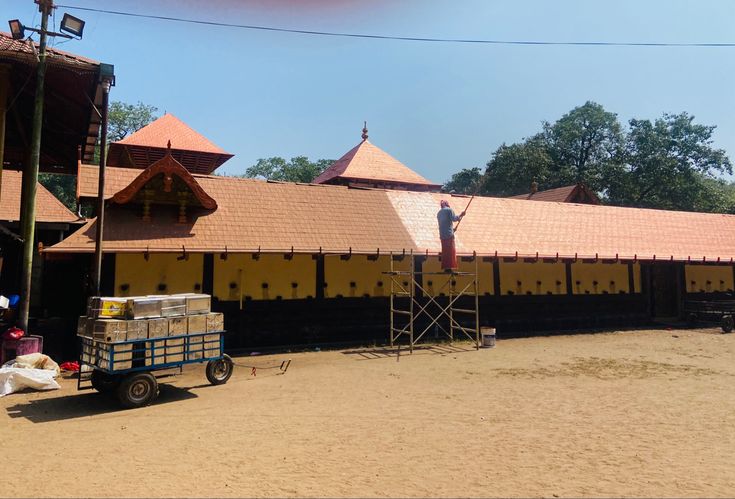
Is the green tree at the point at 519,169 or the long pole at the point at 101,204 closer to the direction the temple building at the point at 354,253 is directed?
the long pole

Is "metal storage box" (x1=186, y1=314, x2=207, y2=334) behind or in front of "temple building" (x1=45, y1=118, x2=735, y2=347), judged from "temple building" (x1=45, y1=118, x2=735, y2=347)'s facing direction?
in front

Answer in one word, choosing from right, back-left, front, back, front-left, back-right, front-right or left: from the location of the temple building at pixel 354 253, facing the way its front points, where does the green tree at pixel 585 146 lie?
back-left

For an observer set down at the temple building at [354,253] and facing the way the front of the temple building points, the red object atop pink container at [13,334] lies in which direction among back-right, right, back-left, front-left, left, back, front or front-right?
front-right

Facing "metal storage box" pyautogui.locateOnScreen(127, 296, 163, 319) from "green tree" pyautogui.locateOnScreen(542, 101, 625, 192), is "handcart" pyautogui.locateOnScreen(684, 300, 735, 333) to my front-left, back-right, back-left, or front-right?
front-left

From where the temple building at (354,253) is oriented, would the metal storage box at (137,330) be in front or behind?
in front

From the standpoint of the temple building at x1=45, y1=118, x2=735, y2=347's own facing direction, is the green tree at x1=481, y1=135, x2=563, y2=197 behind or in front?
behind

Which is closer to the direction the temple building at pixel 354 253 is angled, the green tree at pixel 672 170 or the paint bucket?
the paint bucket

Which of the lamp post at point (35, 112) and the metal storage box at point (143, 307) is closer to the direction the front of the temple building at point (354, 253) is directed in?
the metal storage box

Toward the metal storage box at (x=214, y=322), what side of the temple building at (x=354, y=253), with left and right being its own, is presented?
front

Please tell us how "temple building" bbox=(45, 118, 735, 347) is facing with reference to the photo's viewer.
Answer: facing the viewer

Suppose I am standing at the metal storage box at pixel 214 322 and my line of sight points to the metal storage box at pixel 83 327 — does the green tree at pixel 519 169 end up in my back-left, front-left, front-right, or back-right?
back-right

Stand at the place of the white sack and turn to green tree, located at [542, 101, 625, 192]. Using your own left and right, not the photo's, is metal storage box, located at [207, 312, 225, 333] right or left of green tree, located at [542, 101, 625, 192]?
right

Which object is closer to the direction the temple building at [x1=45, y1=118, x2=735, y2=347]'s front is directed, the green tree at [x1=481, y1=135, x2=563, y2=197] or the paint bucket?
the paint bucket
